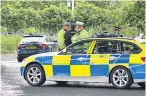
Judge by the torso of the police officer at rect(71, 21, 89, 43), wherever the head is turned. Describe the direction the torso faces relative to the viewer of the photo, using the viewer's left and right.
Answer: facing the viewer and to the left of the viewer

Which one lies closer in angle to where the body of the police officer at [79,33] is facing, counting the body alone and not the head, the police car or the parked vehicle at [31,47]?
the police car

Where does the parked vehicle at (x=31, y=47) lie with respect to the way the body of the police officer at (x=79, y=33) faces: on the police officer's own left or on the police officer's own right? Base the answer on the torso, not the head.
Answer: on the police officer's own right
